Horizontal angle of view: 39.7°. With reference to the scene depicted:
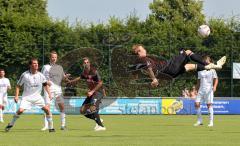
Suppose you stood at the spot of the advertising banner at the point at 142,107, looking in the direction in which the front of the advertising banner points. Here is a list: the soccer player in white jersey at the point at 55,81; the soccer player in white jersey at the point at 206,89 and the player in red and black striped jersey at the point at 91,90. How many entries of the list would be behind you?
0

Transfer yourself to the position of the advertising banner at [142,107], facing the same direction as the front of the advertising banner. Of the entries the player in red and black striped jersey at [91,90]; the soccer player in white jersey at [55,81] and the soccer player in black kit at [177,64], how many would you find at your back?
0

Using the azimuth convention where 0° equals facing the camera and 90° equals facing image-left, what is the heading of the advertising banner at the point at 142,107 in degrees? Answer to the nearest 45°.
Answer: approximately 0°

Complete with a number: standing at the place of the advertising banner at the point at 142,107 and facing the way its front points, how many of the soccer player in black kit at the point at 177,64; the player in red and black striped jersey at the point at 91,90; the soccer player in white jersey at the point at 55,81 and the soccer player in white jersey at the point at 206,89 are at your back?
0

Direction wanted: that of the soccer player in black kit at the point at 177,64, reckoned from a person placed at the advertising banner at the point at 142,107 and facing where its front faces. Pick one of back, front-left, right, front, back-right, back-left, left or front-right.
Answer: front

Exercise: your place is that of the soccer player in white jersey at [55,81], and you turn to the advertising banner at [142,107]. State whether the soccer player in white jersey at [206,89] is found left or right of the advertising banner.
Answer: right

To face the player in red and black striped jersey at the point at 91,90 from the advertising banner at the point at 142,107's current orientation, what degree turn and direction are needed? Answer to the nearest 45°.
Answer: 0° — it already faces them

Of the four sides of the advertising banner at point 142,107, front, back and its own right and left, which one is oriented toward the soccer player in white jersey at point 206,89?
front
